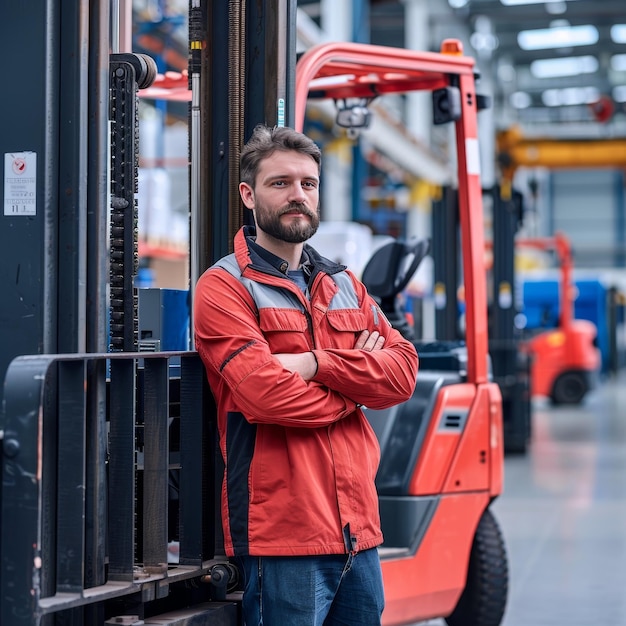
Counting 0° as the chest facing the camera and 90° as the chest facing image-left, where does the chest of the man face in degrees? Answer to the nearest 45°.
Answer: approximately 315°

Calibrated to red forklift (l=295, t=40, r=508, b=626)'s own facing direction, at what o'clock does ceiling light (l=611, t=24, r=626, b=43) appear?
The ceiling light is roughly at 5 o'clock from the red forklift.

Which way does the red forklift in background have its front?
to the viewer's left

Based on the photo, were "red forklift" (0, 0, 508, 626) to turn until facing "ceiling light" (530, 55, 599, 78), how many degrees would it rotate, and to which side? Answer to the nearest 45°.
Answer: approximately 135° to its right

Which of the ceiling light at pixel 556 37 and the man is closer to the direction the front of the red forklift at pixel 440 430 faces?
the man

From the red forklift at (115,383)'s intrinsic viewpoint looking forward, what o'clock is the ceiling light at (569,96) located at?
The ceiling light is roughly at 5 o'clock from the red forklift.

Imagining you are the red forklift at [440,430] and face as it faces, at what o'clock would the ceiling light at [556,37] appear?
The ceiling light is roughly at 5 o'clock from the red forklift.

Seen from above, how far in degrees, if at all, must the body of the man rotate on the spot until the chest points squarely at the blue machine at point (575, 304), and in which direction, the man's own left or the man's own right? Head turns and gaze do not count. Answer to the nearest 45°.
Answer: approximately 135° to the man's own left

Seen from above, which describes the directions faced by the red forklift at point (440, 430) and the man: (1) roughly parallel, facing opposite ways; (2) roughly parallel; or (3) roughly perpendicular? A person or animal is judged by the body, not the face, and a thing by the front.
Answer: roughly perpendicular

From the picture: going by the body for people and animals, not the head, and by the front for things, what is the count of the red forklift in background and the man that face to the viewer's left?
1

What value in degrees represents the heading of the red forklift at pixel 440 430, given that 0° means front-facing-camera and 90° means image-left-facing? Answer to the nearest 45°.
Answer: approximately 45°
